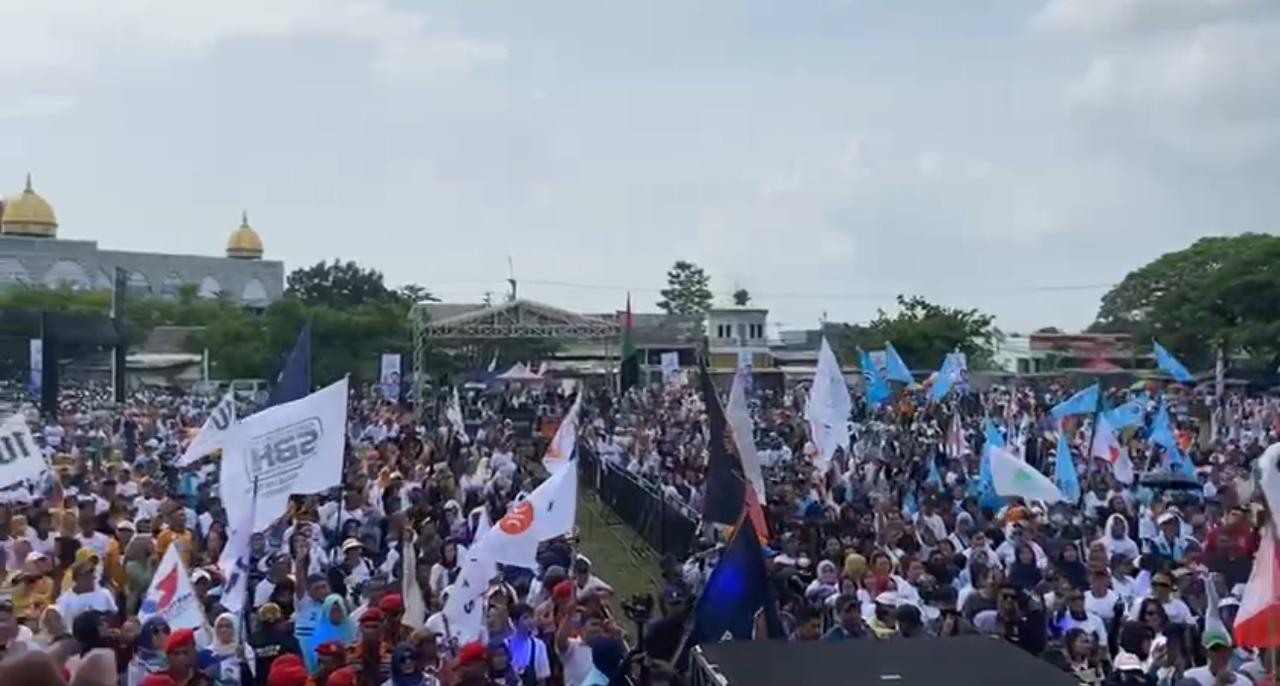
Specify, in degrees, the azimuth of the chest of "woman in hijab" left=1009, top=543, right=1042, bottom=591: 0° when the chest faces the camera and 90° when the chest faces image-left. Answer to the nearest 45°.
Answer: approximately 0°

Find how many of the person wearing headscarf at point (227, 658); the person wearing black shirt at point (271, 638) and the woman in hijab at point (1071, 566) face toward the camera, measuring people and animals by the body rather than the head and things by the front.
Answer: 3

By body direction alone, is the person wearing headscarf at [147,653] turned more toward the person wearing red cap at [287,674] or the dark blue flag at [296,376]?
the person wearing red cap

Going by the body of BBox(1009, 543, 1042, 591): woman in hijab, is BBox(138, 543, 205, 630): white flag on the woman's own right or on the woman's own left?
on the woman's own right

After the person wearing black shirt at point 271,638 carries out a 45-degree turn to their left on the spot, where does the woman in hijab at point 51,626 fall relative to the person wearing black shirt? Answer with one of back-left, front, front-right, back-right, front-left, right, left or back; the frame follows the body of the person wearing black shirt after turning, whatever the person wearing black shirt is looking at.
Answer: back-right

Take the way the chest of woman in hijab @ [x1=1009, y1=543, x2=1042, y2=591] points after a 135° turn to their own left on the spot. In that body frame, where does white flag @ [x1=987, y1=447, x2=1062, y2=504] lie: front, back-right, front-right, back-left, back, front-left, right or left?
front-left

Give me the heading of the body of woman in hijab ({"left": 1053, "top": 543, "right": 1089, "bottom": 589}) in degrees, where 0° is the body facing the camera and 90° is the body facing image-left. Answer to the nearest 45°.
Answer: approximately 0°

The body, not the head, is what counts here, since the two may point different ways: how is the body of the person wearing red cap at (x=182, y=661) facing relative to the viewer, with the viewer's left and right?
facing the viewer and to the right of the viewer

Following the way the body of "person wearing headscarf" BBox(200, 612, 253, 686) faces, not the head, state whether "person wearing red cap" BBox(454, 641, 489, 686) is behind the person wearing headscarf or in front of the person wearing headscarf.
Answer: in front

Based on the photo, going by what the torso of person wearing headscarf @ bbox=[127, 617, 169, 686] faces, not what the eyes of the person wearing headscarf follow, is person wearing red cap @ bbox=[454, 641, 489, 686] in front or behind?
in front

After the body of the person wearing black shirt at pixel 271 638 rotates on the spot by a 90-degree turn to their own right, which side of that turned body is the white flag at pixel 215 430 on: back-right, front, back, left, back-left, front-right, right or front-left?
right
